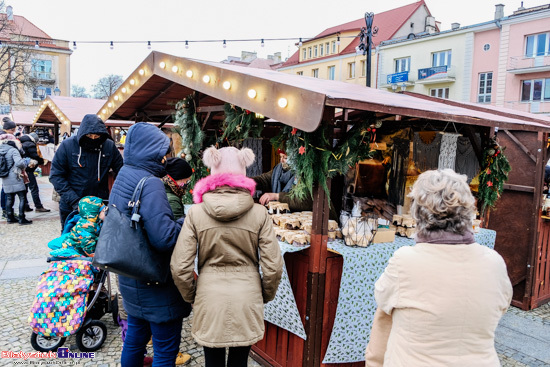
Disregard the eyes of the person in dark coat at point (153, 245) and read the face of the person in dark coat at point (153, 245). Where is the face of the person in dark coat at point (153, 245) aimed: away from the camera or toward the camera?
away from the camera

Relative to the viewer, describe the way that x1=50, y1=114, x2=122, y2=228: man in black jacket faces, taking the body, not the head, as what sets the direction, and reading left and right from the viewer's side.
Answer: facing the viewer

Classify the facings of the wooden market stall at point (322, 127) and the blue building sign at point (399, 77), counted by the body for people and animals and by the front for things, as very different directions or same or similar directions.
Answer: same or similar directions

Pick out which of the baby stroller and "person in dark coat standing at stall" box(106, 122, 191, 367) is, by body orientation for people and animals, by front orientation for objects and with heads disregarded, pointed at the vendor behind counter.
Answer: the person in dark coat standing at stall

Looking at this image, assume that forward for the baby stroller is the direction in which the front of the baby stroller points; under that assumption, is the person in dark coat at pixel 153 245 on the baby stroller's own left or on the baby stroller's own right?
on the baby stroller's own left

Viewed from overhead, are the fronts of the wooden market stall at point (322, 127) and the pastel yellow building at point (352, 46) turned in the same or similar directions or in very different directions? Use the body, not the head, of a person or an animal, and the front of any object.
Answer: same or similar directions

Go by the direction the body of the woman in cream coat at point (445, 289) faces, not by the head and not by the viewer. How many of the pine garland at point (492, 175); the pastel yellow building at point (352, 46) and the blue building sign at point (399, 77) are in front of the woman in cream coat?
3

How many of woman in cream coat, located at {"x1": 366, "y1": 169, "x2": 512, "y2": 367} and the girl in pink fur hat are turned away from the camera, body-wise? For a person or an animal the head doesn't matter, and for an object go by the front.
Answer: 2

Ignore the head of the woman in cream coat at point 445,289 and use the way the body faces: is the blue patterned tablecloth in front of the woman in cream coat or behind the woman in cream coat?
in front

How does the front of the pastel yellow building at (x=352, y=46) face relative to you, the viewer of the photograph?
facing the viewer and to the left of the viewer

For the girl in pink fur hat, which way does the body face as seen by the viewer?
away from the camera

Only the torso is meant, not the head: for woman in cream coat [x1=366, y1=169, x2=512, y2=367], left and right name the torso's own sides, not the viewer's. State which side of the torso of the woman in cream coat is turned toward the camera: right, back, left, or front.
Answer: back

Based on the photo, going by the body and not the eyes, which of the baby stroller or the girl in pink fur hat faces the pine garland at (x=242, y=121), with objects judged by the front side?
the girl in pink fur hat

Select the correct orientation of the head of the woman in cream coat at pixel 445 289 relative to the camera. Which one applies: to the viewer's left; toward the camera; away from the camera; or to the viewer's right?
away from the camera

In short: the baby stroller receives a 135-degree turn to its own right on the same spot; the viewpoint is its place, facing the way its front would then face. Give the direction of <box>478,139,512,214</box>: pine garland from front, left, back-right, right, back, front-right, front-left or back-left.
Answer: right

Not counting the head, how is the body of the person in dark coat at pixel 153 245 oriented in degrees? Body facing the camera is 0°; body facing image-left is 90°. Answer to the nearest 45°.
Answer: approximately 225°

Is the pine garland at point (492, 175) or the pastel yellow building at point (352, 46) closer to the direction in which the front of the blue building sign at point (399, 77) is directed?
the pine garland

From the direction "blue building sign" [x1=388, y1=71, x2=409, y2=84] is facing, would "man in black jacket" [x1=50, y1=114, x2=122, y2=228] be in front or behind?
in front
